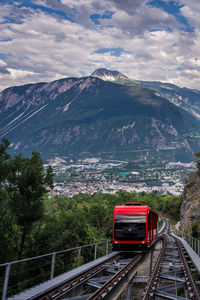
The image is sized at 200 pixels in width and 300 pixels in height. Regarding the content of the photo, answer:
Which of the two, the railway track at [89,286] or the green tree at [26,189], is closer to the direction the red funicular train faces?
the railway track

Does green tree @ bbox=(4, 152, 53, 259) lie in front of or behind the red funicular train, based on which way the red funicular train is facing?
in front

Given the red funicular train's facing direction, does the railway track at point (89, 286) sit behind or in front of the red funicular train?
in front

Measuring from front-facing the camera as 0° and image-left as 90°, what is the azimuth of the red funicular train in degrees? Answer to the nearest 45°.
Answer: approximately 0°
